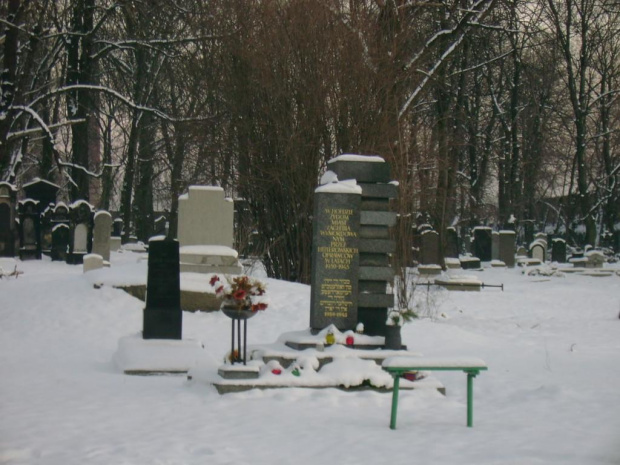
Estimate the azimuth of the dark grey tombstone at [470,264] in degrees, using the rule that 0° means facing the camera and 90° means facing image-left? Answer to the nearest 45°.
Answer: approximately 0°

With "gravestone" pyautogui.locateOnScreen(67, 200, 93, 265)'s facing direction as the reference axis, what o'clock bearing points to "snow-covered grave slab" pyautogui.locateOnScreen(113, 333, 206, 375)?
The snow-covered grave slab is roughly at 12 o'clock from the gravestone.

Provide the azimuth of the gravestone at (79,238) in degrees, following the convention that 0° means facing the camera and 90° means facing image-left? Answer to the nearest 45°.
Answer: approximately 0°

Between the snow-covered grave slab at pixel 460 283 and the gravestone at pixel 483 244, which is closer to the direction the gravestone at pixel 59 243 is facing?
the snow-covered grave slab

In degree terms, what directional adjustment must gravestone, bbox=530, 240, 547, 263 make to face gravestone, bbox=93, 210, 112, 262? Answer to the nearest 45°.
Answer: approximately 45° to its right

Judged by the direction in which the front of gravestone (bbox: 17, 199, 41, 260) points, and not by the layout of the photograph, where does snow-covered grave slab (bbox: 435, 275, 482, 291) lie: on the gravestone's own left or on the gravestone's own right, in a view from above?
on the gravestone's own left
